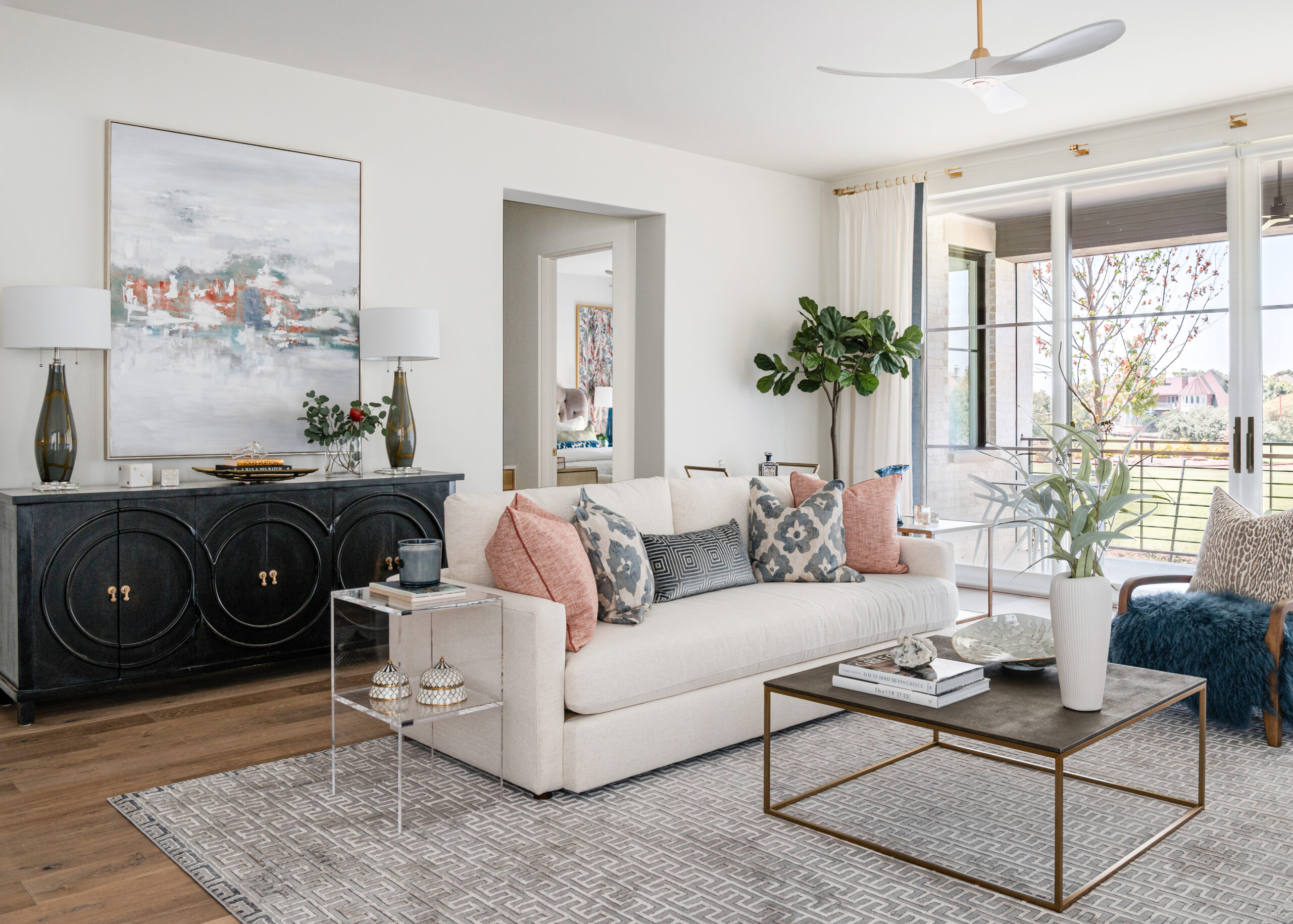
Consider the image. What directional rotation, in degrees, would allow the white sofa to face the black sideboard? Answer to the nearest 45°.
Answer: approximately 135° to its right

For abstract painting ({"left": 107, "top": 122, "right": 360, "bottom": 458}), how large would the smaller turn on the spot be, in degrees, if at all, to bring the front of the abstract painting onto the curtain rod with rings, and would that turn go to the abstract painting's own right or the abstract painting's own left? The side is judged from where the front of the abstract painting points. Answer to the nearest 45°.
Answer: approximately 45° to the abstract painting's own left

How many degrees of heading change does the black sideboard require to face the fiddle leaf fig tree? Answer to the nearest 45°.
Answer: approximately 45° to its left

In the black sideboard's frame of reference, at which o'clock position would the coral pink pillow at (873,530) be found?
The coral pink pillow is roughly at 11 o'clock from the black sideboard.

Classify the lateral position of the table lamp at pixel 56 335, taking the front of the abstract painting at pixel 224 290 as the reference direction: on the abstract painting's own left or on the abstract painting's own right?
on the abstract painting's own right
